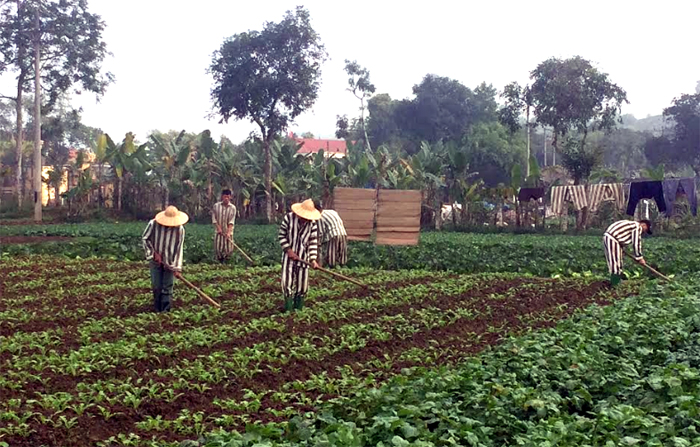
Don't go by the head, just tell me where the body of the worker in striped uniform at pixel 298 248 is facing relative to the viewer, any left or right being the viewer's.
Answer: facing the viewer and to the right of the viewer

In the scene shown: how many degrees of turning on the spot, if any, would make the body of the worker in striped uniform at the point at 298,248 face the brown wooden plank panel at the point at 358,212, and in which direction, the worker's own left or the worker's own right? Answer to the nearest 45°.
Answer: approximately 135° to the worker's own left

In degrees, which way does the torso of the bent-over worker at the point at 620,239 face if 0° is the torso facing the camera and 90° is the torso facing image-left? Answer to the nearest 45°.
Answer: approximately 270°

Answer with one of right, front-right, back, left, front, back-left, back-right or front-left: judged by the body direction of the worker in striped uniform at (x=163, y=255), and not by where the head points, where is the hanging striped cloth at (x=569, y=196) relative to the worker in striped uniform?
left

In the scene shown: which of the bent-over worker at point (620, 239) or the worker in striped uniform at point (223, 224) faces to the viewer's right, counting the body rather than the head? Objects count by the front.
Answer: the bent-over worker

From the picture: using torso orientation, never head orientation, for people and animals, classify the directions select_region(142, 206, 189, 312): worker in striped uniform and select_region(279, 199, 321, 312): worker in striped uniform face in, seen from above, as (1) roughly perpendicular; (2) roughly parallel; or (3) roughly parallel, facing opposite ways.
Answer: roughly parallel

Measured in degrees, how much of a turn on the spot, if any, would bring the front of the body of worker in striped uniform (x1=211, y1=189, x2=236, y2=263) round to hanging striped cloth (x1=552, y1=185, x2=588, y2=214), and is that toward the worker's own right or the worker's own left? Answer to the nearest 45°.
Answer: approximately 135° to the worker's own left

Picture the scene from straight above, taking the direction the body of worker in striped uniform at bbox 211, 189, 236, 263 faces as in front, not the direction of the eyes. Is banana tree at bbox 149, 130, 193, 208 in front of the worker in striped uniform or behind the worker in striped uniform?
behind

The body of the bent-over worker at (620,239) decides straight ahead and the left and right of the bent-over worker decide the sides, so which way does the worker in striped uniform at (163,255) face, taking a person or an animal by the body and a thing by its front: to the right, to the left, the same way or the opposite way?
the same way

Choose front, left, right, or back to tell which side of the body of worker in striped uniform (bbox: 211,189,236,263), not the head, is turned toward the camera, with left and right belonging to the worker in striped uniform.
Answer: front

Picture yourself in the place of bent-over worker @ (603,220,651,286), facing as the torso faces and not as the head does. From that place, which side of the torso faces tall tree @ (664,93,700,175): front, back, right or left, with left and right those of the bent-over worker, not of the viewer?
left

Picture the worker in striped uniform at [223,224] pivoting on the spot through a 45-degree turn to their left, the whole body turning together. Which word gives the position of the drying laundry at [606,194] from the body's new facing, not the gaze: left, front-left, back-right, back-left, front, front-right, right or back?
left

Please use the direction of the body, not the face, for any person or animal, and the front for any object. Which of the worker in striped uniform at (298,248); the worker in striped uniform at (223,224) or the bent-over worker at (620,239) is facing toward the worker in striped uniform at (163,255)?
the worker in striped uniform at (223,224)

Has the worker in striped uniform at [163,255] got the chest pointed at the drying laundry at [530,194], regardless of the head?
no

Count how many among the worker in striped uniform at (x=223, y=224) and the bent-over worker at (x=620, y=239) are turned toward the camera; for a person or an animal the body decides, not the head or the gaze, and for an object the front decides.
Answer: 1
